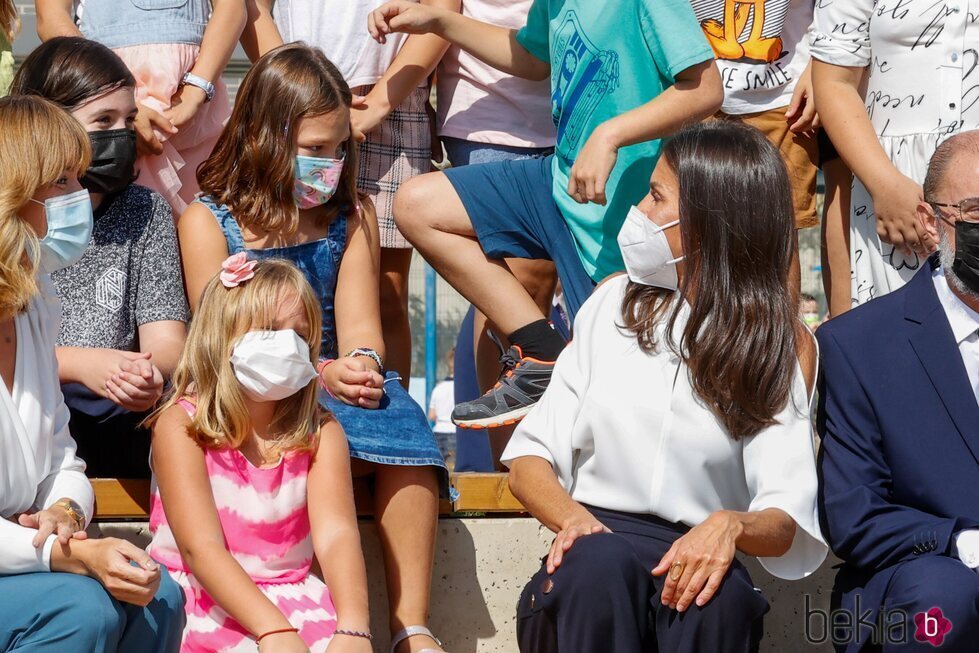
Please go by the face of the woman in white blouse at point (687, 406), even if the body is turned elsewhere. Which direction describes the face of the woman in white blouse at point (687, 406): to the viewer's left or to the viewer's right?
to the viewer's left

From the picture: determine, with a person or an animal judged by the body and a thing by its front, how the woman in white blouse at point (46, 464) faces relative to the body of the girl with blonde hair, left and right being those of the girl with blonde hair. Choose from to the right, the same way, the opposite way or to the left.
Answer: the same way

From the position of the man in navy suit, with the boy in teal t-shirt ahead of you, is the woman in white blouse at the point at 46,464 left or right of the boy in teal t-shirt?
left

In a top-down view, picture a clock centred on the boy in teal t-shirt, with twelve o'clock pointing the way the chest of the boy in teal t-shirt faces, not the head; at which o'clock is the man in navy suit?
The man in navy suit is roughly at 9 o'clock from the boy in teal t-shirt.

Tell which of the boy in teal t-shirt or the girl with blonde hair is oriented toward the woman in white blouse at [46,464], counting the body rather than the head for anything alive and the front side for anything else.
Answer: the boy in teal t-shirt

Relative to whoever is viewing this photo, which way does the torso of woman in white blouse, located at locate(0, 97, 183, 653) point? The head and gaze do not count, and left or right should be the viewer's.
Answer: facing the viewer and to the right of the viewer

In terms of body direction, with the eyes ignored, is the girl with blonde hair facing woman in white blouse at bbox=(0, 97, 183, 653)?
no

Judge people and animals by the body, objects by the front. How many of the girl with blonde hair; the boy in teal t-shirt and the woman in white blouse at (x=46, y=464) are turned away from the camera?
0

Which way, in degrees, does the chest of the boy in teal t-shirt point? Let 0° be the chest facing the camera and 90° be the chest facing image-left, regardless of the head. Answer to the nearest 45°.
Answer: approximately 45°

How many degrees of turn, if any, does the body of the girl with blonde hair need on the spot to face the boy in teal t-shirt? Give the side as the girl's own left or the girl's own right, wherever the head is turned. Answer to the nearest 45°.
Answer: approximately 90° to the girl's own left

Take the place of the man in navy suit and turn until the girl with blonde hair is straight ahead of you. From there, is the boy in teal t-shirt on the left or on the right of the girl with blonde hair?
right

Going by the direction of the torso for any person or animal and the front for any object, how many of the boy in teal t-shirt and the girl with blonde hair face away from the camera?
0

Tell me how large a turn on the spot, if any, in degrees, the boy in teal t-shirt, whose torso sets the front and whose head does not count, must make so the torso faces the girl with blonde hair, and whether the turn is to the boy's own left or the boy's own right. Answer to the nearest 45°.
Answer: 0° — they already face them
